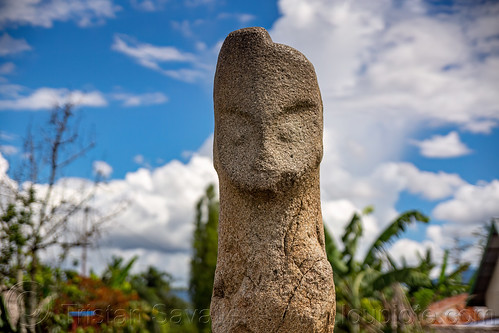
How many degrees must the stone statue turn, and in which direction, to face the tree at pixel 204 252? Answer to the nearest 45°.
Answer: approximately 180°

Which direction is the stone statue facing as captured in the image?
toward the camera

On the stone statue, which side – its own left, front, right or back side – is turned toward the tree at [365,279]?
back

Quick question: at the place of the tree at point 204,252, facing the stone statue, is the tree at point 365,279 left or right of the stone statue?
left
